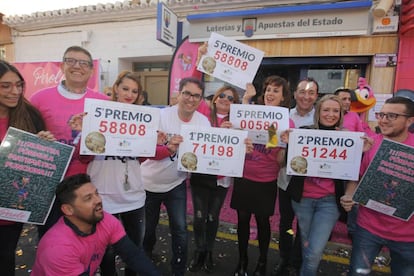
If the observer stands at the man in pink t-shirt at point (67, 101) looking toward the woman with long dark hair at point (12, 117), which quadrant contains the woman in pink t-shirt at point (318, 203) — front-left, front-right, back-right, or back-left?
back-left

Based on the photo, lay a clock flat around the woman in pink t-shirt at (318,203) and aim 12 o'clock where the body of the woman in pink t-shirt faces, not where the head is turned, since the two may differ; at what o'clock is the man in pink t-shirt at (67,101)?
The man in pink t-shirt is roughly at 2 o'clock from the woman in pink t-shirt.

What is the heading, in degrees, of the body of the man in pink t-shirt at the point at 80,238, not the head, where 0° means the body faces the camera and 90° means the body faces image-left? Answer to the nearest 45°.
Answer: approximately 315°

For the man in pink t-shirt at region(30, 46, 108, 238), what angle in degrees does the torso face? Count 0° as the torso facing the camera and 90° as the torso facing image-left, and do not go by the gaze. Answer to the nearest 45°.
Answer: approximately 0°

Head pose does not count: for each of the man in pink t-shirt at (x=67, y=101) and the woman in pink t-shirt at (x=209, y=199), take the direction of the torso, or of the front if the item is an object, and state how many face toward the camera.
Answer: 2

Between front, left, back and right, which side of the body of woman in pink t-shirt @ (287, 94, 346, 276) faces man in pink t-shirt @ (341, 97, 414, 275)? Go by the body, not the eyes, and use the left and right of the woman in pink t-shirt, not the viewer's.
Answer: left

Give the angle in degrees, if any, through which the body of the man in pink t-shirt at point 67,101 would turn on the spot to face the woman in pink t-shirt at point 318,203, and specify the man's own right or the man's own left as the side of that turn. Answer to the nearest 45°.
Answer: approximately 45° to the man's own left

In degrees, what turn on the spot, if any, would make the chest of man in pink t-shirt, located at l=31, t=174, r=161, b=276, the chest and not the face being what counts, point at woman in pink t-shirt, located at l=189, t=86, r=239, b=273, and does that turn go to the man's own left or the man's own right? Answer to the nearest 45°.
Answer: approximately 90° to the man's own left

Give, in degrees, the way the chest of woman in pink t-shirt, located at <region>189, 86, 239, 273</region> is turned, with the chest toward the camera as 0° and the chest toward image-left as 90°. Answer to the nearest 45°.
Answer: approximately 0°

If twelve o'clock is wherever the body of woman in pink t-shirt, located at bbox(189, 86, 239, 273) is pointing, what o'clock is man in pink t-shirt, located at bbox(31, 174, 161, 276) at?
The man in pink t-shirt is roughly at 1 o'clock from the woman in pink t-shirt.
